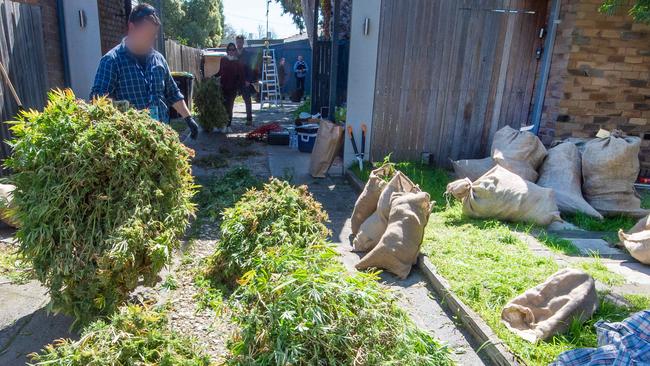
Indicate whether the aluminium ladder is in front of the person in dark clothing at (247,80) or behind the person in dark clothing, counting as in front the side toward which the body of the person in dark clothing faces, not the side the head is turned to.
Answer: behind

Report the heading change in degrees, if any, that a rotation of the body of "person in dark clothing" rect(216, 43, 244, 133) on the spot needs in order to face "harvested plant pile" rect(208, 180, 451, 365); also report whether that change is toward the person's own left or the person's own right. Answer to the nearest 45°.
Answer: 0° — they already face it

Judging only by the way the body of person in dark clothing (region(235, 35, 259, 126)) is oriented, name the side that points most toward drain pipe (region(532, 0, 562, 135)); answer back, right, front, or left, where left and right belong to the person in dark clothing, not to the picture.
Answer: left

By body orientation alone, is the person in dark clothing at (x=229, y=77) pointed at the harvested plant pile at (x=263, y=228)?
yes

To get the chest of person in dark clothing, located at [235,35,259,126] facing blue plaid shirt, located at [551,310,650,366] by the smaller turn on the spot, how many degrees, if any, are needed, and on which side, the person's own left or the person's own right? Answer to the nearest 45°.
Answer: approximately 45° to the person's own left

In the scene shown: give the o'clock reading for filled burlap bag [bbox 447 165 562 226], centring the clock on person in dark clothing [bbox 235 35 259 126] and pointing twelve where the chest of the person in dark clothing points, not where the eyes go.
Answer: The filled burlap bag is roughly at 10 o'clock from the person in dark clothing.

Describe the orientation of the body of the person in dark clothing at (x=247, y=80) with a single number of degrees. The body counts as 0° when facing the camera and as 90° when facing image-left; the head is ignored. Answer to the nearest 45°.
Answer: approximately 45°

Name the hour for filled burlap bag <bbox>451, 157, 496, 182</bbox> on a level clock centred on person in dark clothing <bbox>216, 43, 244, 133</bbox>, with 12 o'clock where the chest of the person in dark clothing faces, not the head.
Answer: The filled burlap bag is roughly at 11 o'clock from the person in dark clothing.

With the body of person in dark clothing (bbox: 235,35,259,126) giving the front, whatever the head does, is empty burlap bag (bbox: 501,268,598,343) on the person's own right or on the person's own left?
on the person's own left

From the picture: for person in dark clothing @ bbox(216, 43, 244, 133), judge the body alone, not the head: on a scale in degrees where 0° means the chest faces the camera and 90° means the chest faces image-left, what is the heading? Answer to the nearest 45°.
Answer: approximately 0°
